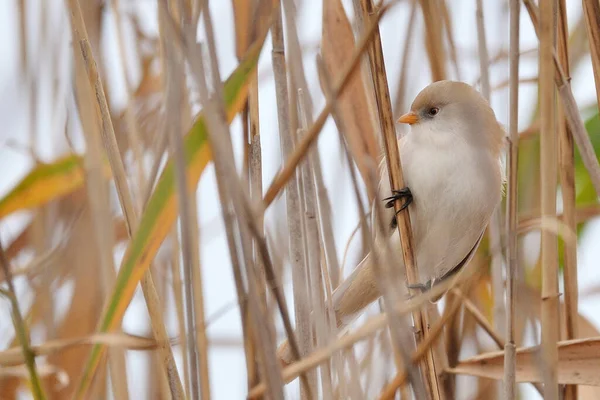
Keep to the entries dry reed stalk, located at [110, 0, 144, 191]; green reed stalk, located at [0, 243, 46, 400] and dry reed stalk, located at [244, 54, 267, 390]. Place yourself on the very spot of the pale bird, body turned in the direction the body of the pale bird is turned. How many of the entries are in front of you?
3

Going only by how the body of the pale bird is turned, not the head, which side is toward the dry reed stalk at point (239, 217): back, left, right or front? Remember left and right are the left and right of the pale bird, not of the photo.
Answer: right

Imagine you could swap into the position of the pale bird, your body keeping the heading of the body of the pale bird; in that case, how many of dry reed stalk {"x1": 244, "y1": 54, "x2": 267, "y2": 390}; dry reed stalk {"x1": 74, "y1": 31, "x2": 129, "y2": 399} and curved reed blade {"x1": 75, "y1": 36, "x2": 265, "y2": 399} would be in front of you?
3

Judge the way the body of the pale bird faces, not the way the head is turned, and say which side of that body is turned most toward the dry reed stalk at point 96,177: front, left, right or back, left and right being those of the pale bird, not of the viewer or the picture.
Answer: right

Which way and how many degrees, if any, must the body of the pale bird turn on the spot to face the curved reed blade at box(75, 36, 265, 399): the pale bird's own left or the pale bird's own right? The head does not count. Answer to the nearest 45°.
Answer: approximately 90° to the pale bird's own right

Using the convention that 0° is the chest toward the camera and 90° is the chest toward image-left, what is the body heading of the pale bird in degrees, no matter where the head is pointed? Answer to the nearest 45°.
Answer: approximately 45°

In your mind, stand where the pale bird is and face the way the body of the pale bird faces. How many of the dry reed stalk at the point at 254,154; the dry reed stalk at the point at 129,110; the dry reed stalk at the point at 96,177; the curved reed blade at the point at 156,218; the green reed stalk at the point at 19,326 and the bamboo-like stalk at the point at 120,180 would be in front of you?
6

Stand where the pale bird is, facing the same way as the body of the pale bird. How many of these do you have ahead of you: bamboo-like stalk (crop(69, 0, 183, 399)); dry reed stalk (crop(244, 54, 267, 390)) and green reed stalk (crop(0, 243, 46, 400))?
3

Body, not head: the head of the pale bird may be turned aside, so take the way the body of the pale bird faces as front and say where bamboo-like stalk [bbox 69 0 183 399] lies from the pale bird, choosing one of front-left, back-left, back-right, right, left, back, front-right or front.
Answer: right
